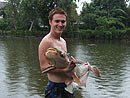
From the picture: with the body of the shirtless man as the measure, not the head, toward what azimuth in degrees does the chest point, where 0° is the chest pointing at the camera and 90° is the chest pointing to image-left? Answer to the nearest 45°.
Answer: approximately 315°
